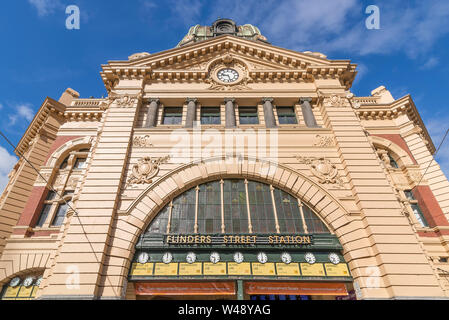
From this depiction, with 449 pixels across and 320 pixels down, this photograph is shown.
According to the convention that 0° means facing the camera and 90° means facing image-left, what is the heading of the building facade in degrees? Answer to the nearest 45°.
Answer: approximately 0°
